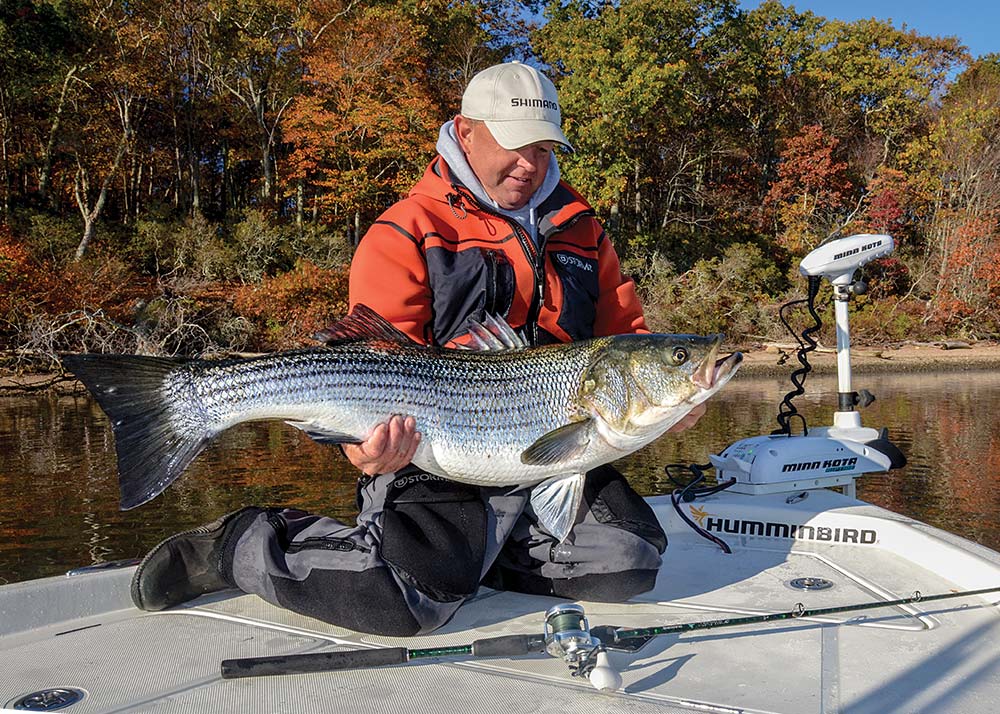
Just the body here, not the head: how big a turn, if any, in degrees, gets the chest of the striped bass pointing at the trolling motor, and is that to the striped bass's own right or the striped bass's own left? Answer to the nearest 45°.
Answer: approximately 45° to the striped bass's own left

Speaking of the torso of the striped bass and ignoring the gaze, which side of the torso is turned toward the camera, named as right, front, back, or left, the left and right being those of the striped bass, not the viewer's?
right

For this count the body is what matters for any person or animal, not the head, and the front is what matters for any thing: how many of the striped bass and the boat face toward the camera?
0

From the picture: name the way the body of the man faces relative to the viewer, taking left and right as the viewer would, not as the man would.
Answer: facing the viewer and to the right of the viewer

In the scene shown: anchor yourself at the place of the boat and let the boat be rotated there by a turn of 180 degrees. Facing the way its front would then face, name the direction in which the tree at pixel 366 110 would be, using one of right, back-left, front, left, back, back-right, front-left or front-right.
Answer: back-right

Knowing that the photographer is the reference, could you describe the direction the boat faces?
facing away from the viewer and to the right of the viewer

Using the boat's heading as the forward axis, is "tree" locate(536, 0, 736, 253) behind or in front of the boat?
in front

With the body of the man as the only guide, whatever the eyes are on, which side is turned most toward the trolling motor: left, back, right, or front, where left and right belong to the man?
left

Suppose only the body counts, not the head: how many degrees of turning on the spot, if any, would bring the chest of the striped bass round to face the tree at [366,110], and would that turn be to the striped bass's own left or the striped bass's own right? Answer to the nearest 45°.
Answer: approximately 90° to the striped bass's own left
